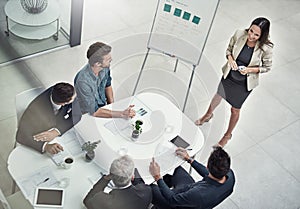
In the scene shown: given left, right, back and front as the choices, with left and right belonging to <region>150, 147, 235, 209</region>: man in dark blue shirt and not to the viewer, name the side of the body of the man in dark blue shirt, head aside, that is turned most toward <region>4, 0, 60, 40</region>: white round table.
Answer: front

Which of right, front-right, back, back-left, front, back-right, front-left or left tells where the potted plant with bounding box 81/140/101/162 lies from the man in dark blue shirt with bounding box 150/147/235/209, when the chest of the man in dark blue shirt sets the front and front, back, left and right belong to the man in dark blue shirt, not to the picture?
front-left

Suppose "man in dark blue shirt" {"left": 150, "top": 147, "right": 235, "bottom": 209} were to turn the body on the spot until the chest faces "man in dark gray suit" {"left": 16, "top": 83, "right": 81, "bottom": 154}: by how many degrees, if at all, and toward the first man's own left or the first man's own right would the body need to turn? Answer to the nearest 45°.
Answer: approximately 45° to the first man's own left

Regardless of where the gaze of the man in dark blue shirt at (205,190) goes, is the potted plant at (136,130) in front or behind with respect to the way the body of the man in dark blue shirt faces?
in front

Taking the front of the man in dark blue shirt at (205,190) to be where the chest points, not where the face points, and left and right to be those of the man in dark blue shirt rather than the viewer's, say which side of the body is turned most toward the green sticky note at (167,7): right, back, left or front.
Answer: front

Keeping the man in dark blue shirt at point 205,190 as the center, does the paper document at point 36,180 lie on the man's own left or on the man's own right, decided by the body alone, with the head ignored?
on the man's own left

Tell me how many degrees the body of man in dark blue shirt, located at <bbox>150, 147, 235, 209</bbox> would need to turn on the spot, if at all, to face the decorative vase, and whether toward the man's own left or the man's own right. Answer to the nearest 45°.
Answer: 0° — they already face it

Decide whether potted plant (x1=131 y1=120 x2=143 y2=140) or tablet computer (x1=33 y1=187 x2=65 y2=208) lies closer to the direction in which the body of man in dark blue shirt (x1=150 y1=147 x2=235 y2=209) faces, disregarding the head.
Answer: the potted plant

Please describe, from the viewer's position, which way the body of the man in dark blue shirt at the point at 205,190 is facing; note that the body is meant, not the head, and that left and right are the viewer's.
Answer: facing away from the viewer and to the left of the viewer

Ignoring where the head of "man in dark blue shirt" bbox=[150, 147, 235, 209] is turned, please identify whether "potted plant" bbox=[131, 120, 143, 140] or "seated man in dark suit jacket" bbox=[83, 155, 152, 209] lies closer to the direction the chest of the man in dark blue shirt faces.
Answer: the potted plant
